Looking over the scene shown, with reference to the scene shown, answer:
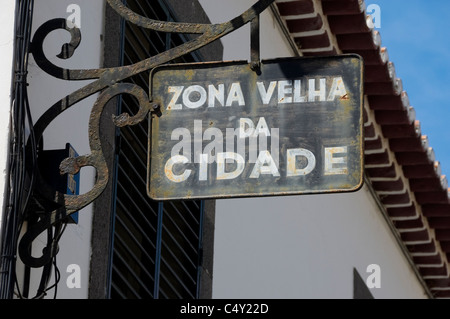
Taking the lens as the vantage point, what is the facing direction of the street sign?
facing the viewer

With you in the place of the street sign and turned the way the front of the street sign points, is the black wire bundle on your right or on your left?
on your right
